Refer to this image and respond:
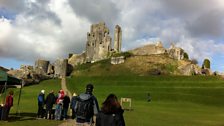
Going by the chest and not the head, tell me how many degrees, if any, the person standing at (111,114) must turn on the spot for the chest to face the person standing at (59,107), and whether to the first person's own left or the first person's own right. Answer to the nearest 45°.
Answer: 0° — they already face them

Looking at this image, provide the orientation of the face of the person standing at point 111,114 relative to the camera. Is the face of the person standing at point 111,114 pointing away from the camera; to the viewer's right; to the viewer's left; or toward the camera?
away from the camera

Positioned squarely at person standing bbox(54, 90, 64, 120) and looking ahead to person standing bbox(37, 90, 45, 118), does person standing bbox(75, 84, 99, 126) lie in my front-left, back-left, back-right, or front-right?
back-left

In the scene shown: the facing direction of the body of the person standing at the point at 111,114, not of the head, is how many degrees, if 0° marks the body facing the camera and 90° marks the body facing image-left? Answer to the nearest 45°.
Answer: approximately 180°
